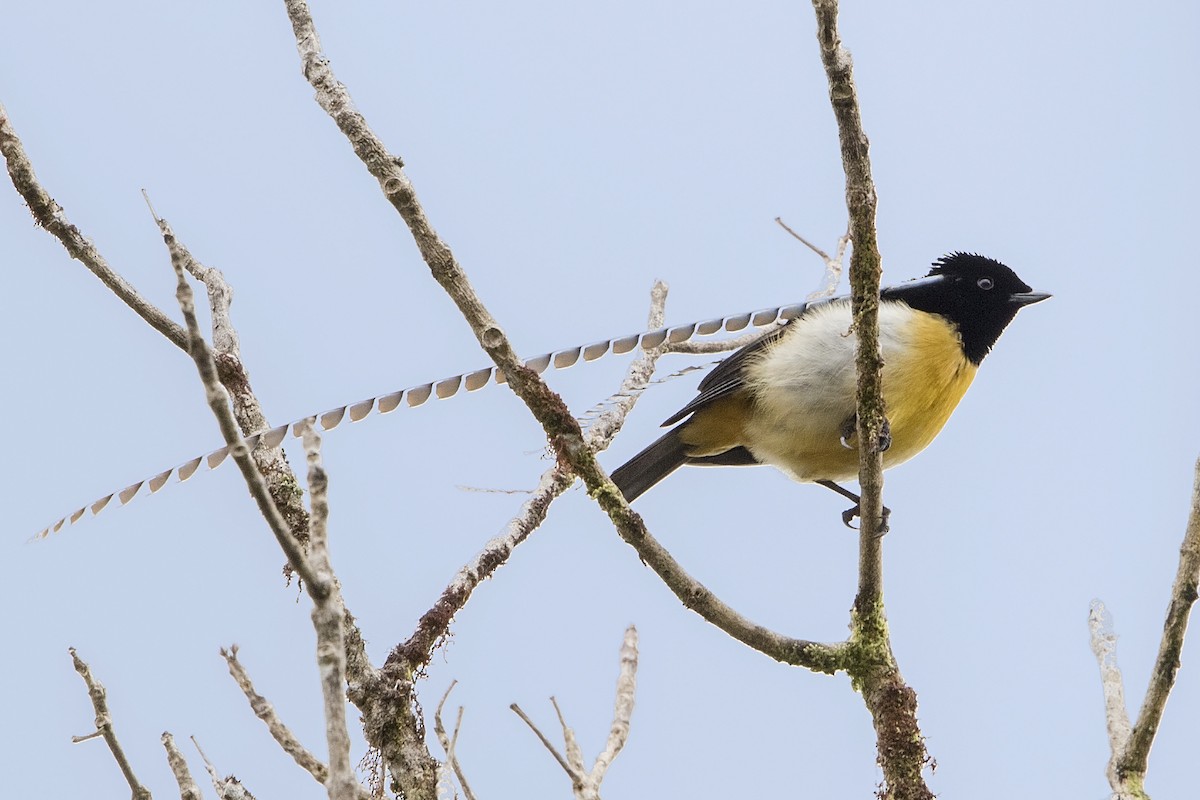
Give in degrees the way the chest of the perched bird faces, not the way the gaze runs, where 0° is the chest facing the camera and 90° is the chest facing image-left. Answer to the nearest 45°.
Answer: approximately 270°

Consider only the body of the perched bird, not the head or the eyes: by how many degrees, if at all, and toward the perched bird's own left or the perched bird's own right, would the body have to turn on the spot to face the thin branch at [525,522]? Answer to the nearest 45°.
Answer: approximately 135° to the perched bird's own right
